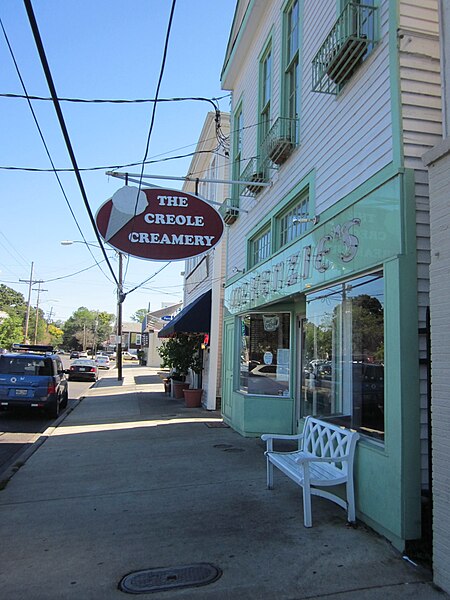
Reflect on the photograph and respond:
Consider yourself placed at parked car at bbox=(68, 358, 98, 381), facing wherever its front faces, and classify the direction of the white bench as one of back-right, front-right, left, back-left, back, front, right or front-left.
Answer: back

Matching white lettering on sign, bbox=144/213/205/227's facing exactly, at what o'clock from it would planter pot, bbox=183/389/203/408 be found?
The planter pot is roughly at 6 o'clock from the white lettering on sign.

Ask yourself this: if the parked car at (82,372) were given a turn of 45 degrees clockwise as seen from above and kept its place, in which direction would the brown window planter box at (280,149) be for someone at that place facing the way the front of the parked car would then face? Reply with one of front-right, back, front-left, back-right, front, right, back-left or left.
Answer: back-right

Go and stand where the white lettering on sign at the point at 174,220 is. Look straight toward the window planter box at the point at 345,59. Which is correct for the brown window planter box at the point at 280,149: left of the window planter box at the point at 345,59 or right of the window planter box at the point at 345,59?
left

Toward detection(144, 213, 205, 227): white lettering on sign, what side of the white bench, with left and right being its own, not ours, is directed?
right

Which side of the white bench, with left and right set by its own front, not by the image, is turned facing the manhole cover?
front

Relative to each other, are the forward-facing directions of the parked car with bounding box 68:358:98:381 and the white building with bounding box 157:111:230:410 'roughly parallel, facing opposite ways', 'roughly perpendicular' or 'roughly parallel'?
roughly perpendicular

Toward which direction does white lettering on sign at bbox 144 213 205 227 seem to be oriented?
toward the camera

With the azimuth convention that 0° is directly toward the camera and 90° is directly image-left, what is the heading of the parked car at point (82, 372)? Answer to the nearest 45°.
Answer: approximately 180°

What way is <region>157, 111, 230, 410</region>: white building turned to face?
to the viewer's left

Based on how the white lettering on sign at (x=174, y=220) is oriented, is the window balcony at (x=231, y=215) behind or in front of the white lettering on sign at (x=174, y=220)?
behind

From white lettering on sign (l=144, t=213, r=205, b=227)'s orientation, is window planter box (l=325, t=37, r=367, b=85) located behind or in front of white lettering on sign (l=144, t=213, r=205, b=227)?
in front

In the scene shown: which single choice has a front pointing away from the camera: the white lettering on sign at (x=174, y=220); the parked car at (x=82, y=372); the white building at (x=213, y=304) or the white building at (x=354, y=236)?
the parked car
